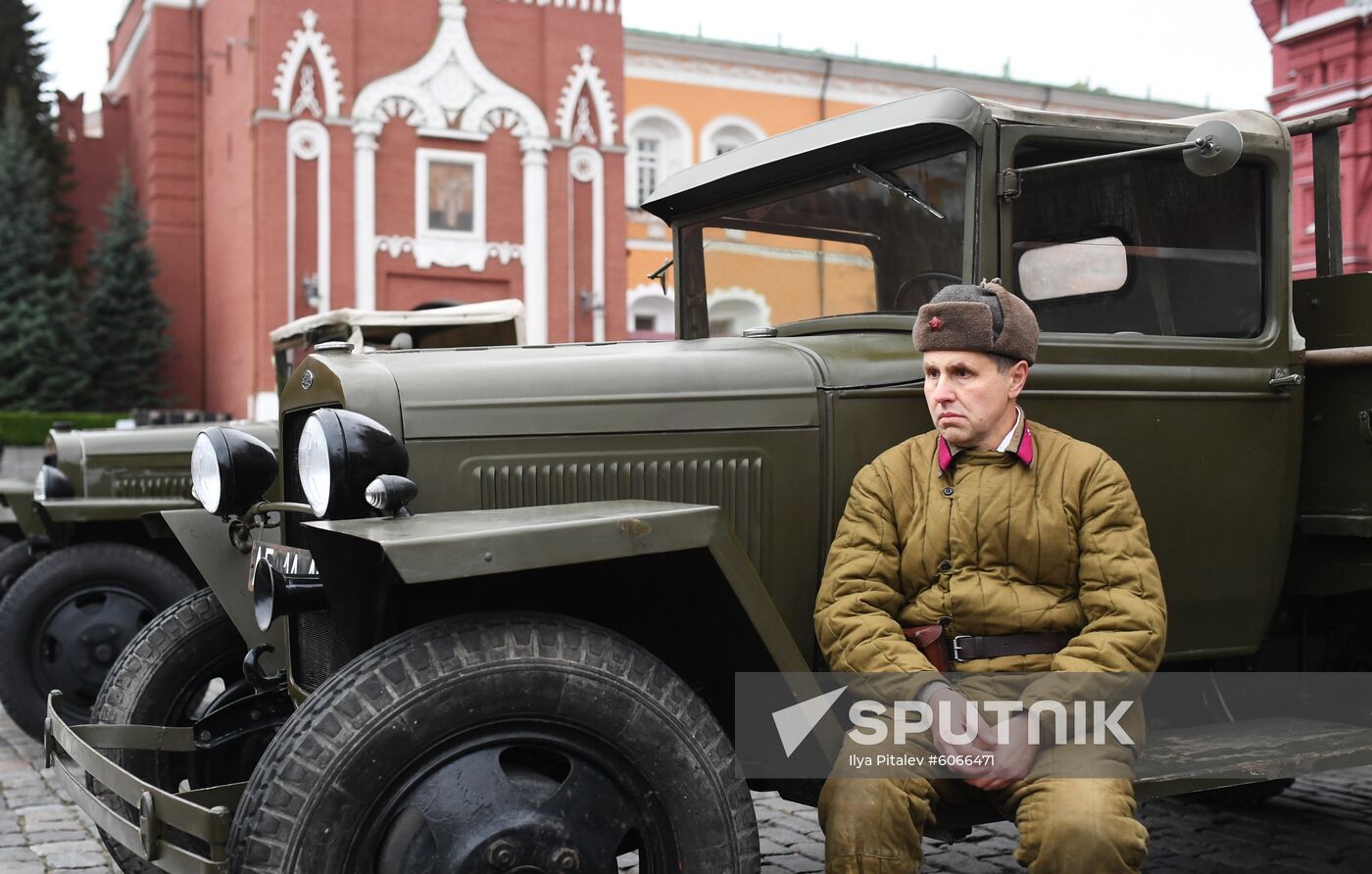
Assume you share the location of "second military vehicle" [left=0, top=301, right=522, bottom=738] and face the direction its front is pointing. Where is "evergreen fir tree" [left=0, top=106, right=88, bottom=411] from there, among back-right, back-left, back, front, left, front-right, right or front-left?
right

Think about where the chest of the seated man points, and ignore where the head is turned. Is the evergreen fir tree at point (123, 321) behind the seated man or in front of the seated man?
behind

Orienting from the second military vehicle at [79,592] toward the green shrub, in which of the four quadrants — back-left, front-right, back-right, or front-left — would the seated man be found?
back-right

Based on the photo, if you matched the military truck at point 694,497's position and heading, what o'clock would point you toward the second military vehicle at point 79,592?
The second military vehicle is roughly at 3 o'clock from the military truck.

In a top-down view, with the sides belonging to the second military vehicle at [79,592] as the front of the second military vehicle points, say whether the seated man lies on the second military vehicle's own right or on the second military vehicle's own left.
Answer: on the second military vehicle's own left

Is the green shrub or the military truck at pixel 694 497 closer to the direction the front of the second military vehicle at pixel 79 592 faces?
the green shrub

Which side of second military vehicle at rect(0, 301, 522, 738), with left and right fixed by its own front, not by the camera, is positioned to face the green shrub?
right

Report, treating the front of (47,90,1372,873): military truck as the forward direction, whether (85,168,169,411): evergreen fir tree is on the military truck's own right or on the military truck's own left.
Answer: on the military truck's own right

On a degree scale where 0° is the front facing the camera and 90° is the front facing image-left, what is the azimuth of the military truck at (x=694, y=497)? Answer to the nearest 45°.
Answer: approximately 45°

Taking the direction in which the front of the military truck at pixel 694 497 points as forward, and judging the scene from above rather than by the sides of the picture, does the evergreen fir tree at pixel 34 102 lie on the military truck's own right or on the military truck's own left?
on the military truck's own right
